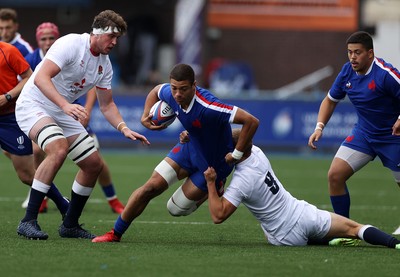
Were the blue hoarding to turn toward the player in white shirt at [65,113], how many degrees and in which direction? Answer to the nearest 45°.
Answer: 0° — it already faces them

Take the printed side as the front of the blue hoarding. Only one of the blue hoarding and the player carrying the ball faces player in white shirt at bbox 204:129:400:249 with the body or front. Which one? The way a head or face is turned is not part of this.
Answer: the blue hoarding

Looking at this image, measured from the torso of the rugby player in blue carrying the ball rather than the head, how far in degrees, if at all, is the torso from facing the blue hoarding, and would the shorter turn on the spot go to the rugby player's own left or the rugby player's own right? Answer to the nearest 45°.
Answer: approximately 135° to the rugby player's own right

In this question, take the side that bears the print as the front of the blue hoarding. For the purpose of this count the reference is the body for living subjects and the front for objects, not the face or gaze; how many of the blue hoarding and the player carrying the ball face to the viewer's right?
0

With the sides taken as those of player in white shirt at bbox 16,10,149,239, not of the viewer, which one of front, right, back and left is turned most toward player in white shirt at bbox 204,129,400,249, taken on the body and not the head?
front

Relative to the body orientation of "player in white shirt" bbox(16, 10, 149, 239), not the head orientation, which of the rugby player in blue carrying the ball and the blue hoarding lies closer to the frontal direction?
the rugby player in blue carrying the ball

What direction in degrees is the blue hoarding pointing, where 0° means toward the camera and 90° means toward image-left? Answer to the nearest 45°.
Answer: approximately 0°

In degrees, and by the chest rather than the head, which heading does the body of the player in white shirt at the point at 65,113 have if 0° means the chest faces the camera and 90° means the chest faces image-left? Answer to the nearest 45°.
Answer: approximately 315°
